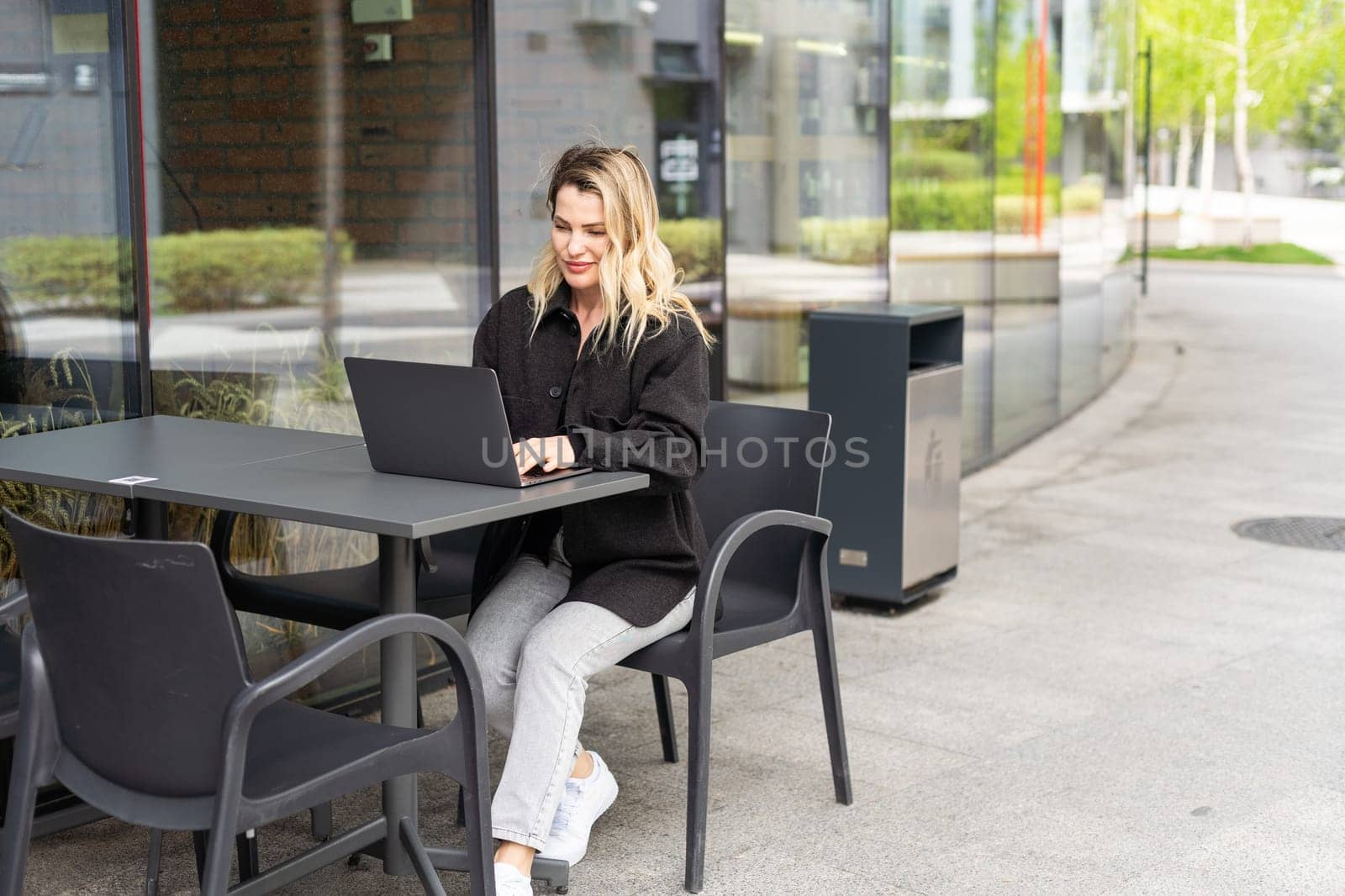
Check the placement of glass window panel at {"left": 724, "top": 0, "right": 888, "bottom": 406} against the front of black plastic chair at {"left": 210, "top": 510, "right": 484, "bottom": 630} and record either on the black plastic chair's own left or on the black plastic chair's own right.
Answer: on the black plastic chair's own left

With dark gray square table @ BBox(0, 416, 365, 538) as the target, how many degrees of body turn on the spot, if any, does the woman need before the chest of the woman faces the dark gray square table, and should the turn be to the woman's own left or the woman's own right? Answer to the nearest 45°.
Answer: approximately 45° to the woman's own right

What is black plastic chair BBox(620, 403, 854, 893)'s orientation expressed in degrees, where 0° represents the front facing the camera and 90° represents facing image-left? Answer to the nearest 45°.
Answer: approximately 45°

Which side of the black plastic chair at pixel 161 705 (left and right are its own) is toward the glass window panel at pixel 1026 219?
front

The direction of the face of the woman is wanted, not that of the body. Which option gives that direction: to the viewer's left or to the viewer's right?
to the viewer's left

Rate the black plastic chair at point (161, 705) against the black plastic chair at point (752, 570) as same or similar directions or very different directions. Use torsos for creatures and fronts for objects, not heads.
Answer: very different directions
